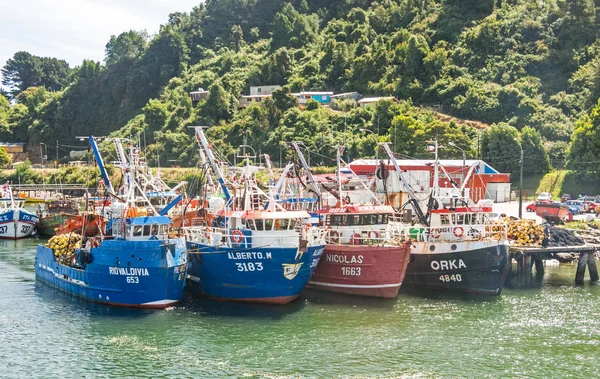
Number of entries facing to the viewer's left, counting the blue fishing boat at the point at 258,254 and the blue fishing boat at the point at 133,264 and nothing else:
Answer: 0
